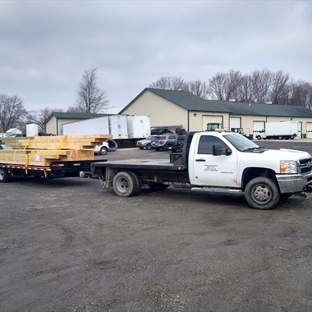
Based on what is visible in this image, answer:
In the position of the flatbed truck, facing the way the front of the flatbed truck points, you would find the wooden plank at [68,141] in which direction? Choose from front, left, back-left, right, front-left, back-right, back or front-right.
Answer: back

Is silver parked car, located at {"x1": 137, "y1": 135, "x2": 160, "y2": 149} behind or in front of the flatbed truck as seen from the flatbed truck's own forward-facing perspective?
behind

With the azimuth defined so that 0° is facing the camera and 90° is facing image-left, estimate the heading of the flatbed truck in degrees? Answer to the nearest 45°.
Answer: approximately 315°

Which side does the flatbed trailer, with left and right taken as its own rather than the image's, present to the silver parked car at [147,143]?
left

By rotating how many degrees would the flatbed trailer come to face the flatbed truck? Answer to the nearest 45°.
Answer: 0° — it already faces it

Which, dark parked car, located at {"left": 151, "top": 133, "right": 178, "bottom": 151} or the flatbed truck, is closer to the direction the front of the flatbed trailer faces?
the flatbed truck

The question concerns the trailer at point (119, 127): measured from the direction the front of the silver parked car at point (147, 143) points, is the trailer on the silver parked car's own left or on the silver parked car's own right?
on the silver parked car's own right
